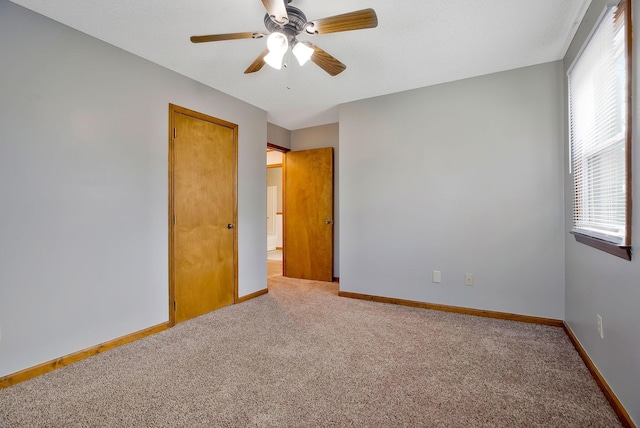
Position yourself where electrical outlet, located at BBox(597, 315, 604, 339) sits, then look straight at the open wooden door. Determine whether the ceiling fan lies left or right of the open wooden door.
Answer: left

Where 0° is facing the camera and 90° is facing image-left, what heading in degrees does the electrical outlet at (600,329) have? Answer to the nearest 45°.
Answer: approximately 90°

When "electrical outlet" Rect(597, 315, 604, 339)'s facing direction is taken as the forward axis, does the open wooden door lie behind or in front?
in front

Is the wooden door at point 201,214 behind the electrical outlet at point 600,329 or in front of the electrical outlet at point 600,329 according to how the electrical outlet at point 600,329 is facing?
in front
